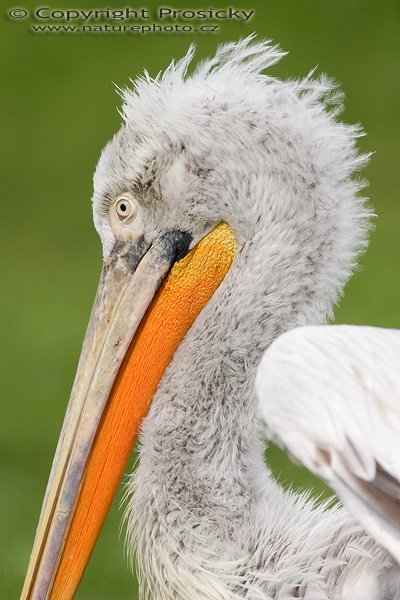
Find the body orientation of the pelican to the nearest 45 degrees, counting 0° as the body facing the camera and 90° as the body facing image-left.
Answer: approximately 90°
